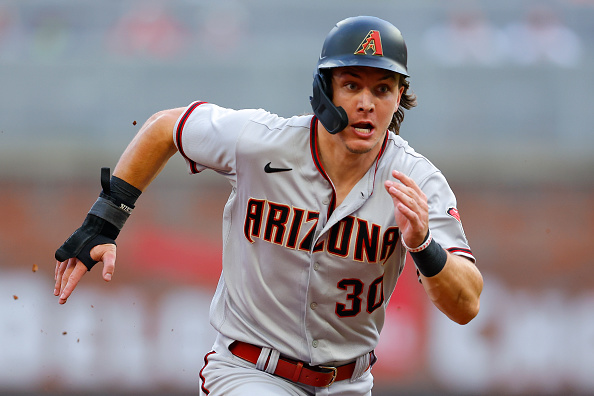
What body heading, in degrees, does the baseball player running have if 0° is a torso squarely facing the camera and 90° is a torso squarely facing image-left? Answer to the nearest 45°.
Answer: approximately 315°
